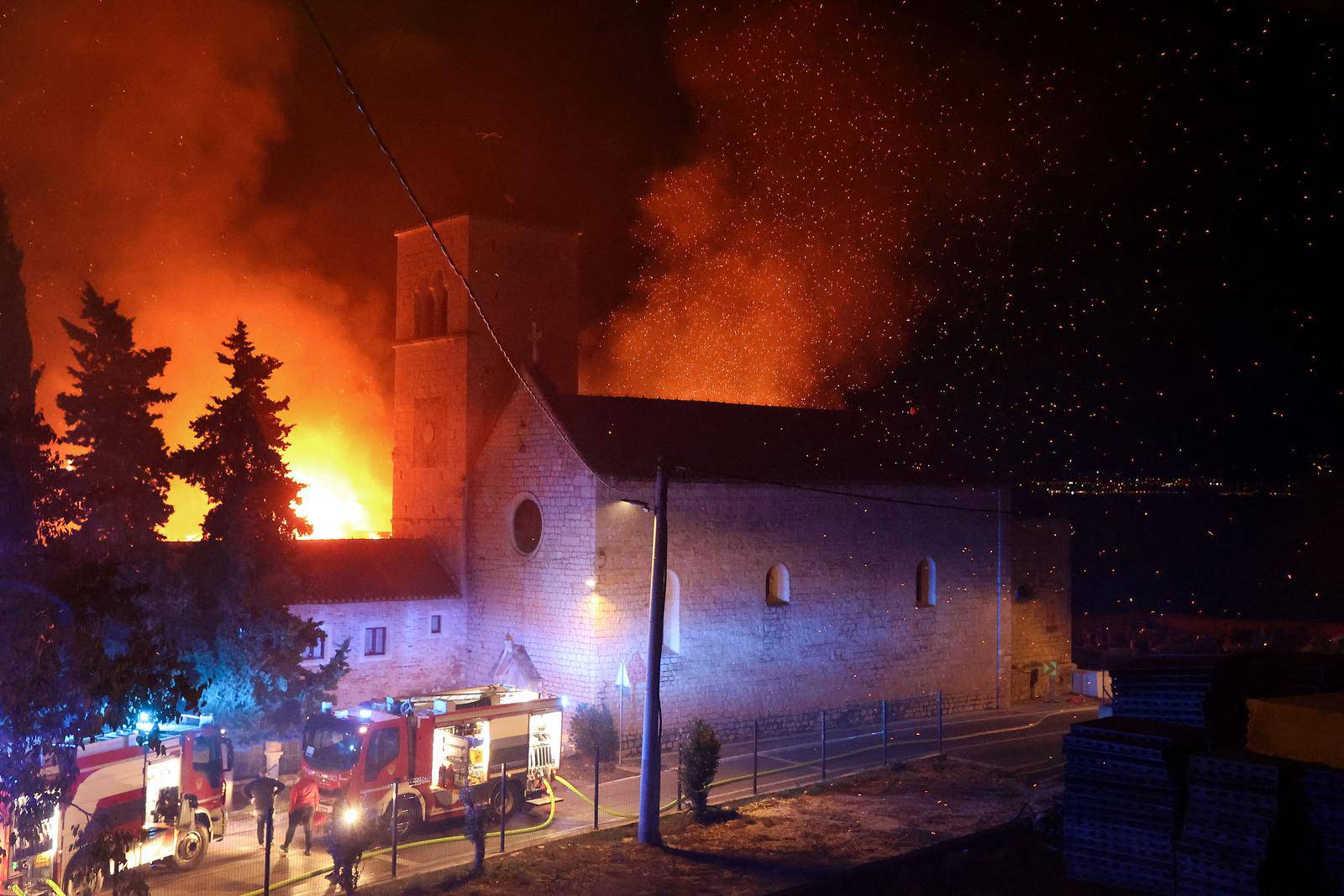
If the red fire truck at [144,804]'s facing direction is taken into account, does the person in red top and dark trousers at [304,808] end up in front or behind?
in front

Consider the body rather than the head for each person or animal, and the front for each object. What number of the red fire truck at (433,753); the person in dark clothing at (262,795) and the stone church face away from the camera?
1

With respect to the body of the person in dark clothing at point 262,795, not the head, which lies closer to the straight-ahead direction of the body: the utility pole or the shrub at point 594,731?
the shrub

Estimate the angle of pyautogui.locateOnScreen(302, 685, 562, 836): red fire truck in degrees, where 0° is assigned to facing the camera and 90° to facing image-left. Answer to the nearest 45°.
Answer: approximately 45°

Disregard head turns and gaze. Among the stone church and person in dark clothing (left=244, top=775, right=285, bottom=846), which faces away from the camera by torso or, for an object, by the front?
the person in dark clothing

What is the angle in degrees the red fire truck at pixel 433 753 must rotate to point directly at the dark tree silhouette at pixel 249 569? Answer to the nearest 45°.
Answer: approximately 90° to its right

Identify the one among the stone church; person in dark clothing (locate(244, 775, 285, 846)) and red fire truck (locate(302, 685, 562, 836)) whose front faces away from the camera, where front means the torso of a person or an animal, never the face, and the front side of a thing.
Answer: the person in dark clothing

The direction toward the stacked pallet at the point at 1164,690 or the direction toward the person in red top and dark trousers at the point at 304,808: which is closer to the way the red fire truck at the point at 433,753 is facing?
the person in red top and dark trousers

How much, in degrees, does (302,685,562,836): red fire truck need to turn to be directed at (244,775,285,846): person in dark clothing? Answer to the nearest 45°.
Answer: approximately 45° to its right

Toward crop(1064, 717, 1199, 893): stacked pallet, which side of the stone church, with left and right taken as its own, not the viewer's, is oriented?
left

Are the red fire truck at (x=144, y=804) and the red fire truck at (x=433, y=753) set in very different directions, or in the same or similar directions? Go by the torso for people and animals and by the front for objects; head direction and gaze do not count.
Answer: very different directions

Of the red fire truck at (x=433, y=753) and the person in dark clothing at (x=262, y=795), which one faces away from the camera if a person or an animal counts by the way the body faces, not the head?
the person in dark clothing

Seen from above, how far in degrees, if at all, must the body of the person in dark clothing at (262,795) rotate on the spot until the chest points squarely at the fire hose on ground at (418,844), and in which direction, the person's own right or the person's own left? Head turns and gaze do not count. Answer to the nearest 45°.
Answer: approximately 135° to the person's own right

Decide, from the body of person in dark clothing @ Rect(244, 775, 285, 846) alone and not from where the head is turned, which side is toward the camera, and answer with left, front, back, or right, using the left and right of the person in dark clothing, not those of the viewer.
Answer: back

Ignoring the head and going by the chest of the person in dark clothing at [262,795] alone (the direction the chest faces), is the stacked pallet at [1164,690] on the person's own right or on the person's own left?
on the person's own right

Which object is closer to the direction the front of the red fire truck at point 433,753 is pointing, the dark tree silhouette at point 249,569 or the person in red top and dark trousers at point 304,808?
the person in red top and dark trousers

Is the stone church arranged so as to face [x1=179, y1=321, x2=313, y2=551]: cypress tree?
yes
